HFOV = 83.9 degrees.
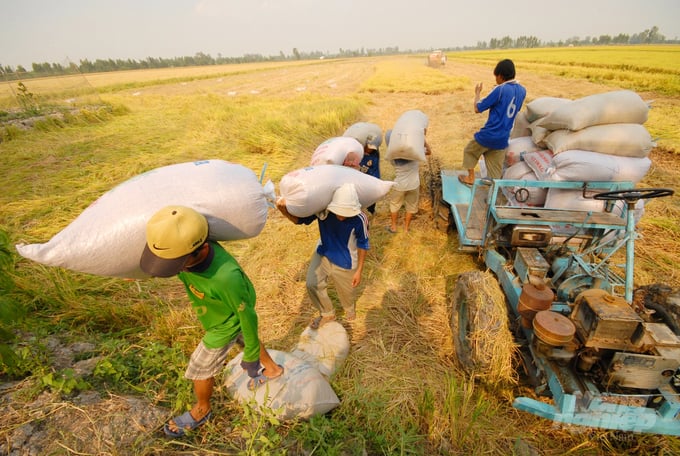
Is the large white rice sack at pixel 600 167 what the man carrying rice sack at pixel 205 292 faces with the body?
no

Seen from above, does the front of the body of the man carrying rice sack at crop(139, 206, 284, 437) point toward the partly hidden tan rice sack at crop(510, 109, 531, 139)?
no

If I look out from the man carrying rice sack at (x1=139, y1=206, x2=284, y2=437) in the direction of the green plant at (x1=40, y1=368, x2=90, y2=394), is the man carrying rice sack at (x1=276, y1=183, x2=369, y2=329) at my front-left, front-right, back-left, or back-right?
back-right

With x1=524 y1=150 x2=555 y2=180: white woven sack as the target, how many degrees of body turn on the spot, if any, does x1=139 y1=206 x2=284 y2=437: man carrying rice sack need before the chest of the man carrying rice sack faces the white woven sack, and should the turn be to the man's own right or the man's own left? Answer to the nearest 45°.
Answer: approximately 135° to the man's own left

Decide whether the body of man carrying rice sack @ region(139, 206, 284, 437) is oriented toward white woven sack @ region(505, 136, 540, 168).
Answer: no

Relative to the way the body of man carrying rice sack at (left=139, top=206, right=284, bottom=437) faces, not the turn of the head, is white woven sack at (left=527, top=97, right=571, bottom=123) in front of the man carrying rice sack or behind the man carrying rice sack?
behind

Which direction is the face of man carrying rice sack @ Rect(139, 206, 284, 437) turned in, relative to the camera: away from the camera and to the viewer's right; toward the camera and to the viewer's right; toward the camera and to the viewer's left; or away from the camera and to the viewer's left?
toward the camera and to the viewer's left

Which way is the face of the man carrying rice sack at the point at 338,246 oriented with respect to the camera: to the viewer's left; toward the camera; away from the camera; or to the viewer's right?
toward the camera
